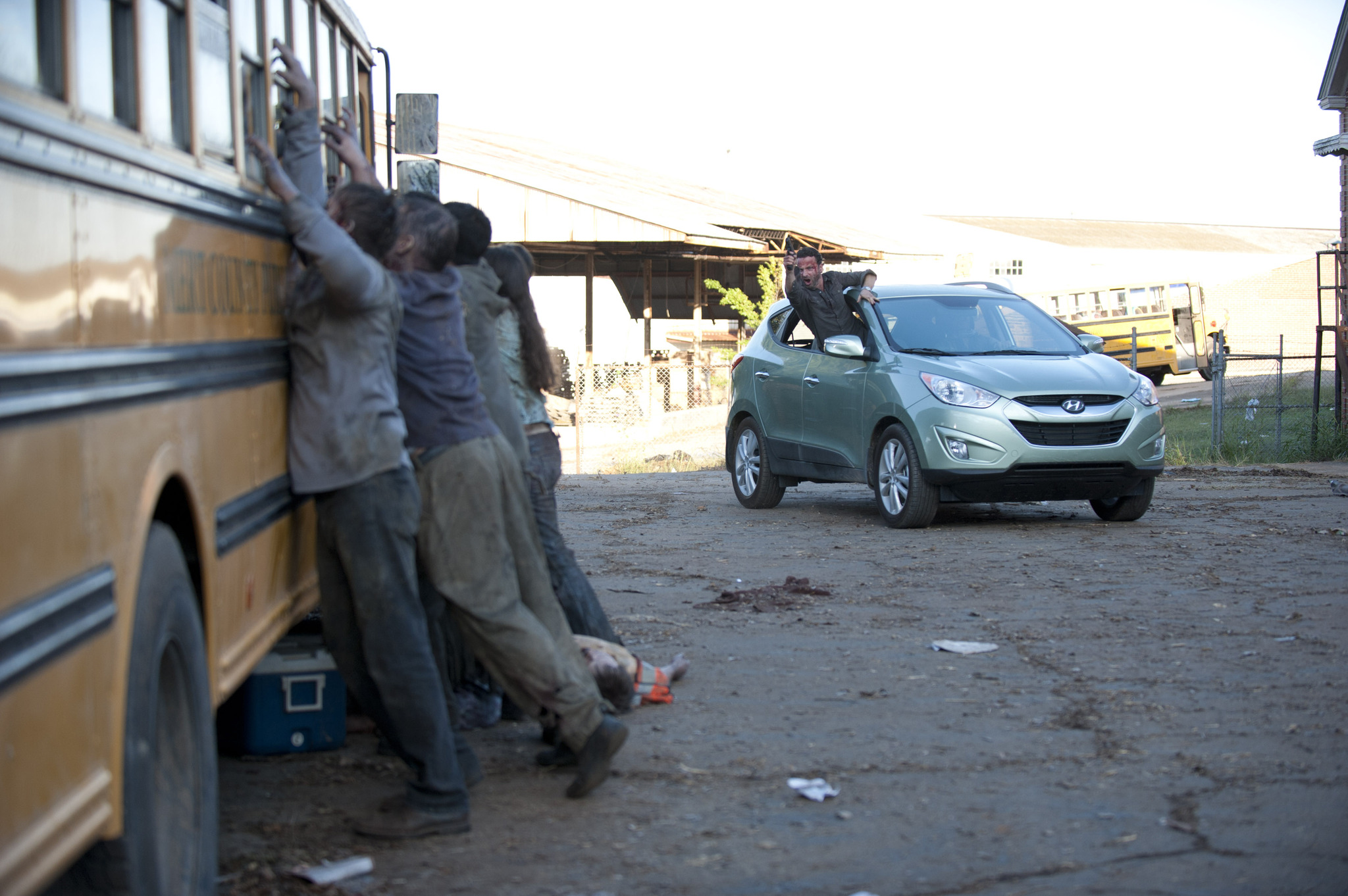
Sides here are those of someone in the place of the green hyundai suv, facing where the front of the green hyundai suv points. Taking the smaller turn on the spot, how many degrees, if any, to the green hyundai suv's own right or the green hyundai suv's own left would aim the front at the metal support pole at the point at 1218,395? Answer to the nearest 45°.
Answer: approximately 90° to the green hyundai suv's own left

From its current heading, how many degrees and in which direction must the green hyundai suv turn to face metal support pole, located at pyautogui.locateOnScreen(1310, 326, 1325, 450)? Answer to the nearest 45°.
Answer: approximately 90° to its left

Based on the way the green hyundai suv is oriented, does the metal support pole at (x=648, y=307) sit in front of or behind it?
behind

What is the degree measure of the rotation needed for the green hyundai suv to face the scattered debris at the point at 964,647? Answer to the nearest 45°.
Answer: approximately 45° to its right

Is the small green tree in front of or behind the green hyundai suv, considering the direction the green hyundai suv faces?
behind

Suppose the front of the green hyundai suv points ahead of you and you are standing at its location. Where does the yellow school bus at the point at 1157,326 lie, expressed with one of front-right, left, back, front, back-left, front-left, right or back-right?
back-left

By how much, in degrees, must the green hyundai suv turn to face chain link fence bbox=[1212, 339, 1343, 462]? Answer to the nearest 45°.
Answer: approximately 90° to its left

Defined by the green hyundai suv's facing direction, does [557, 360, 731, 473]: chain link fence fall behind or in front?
behind

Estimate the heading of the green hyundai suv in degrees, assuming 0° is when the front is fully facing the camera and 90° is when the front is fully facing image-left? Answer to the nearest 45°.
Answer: approximately 315°

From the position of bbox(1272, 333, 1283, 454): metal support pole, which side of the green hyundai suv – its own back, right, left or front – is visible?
left

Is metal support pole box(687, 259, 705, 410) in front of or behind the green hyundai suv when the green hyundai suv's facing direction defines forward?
behind

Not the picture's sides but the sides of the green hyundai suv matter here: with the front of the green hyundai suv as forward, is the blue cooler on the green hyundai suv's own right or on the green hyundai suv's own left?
on the green hyundai suv's own right
